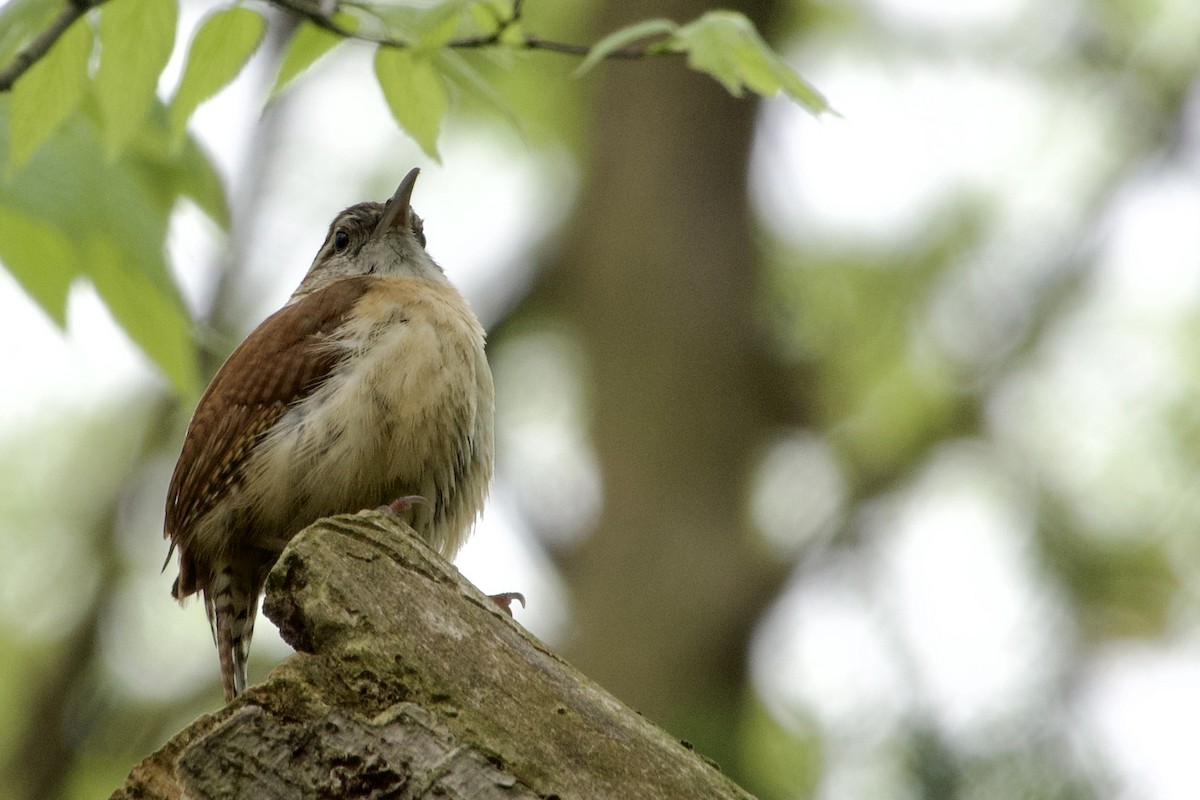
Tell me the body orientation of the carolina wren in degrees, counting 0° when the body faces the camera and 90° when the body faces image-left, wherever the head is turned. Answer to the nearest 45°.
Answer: approximately 315°
